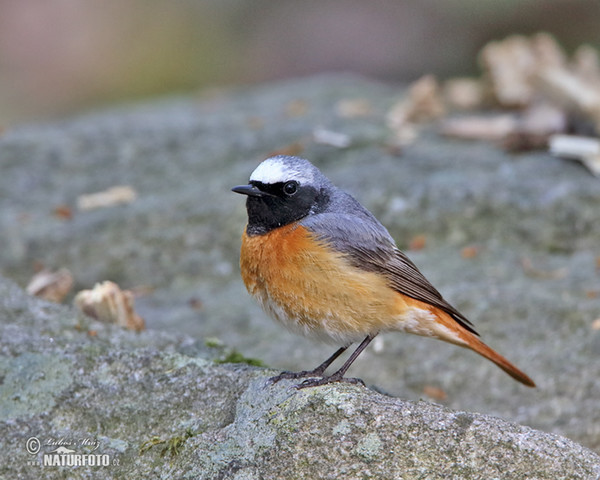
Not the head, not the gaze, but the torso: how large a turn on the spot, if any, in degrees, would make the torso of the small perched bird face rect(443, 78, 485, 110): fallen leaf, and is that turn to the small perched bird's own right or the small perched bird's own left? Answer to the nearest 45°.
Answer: approximately 90° to the small perched bird's own right

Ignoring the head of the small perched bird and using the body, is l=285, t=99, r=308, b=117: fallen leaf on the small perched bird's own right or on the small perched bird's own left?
on the small perched bird's own right

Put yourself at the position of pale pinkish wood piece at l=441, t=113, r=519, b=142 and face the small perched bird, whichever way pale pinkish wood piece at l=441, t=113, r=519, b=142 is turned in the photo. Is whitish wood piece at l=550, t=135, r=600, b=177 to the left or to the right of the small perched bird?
left

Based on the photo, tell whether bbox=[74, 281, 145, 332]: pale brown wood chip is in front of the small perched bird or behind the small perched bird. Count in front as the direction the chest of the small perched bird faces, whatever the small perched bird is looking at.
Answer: in front

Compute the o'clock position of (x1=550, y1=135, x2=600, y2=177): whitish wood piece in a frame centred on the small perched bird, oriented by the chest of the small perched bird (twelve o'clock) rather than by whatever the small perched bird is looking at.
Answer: The whitish wood piece is roughly at 4 o'clock from the small perched bird.

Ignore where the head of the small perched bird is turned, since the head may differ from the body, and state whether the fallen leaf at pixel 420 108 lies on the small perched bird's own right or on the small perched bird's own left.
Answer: on the small perched bird's own right

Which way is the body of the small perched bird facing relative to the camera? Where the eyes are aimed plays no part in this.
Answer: to the viewer's left

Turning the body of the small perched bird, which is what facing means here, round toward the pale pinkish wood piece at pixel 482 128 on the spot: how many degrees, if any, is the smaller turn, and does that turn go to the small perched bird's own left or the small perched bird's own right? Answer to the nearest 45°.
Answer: approximately 90° to the small perched bird's own right

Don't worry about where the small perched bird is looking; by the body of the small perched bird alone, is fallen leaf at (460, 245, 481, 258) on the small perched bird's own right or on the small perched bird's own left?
on the small perched bird's own right
